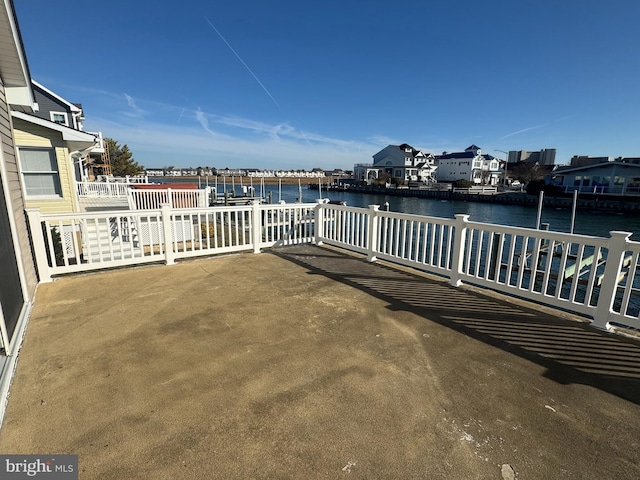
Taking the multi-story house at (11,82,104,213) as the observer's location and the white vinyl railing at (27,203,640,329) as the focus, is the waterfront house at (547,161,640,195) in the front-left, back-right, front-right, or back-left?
front-left

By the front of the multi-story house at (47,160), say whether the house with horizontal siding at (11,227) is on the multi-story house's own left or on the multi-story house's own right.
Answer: on the multi-story house's own right

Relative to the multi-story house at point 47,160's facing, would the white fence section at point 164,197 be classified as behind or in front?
in front

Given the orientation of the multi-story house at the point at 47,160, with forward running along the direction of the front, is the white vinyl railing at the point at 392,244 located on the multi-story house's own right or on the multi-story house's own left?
on the multi-story house's own right

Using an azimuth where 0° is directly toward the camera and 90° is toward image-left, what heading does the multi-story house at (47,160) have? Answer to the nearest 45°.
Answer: approximately 270°

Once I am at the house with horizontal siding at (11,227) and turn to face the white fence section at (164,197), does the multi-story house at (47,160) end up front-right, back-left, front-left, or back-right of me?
front-left

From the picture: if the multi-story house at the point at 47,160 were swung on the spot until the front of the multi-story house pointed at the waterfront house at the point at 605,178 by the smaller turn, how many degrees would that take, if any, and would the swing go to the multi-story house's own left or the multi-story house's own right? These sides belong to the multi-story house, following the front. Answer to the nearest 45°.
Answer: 0° — it already faces it

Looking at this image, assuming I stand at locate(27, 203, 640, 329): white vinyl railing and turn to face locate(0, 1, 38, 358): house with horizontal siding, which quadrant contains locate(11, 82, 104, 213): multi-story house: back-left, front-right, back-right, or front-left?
front-right

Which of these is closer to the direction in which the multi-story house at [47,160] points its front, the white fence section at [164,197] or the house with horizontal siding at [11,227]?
the white fence section
